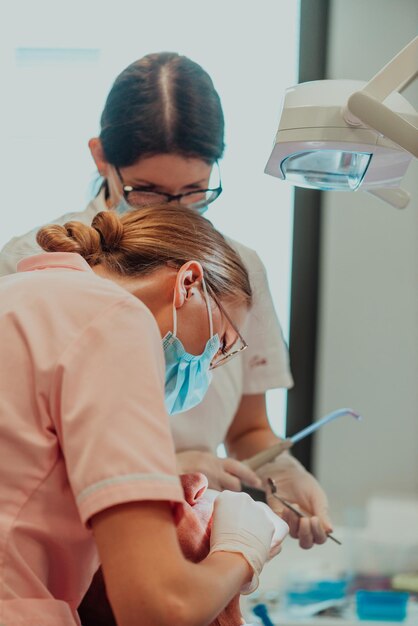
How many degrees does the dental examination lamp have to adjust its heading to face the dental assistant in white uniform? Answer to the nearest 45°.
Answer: approximately 90° to its right

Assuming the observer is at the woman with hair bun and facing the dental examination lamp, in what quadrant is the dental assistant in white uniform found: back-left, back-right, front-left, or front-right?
front-left

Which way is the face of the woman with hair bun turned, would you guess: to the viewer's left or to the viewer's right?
to the viewer's right

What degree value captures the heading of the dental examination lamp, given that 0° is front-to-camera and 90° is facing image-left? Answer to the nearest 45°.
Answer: approximately 45°

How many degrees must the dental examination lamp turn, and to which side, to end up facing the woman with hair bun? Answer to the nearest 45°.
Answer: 0° — it already faces them

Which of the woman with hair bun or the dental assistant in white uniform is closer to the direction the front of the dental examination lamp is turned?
the woman with hair bun
